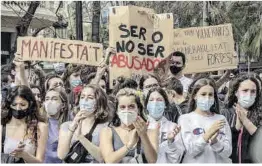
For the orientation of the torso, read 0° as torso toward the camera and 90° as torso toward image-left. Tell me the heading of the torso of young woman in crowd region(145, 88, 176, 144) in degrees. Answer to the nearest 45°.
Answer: approximately 0°

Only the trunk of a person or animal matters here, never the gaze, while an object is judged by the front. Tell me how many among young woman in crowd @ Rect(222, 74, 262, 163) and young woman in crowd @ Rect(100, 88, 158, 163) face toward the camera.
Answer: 2

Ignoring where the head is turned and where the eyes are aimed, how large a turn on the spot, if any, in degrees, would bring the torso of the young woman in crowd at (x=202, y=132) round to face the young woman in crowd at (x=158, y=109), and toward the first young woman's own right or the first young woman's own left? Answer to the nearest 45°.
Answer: approximately 90° to the first young woman's own right

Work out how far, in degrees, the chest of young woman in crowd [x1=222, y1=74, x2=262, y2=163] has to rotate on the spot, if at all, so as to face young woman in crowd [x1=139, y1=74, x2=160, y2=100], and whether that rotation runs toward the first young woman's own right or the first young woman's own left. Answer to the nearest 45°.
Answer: approximately 90° to the first young woman's own right

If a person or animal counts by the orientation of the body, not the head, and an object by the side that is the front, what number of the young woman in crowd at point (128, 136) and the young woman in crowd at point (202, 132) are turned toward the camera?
2
